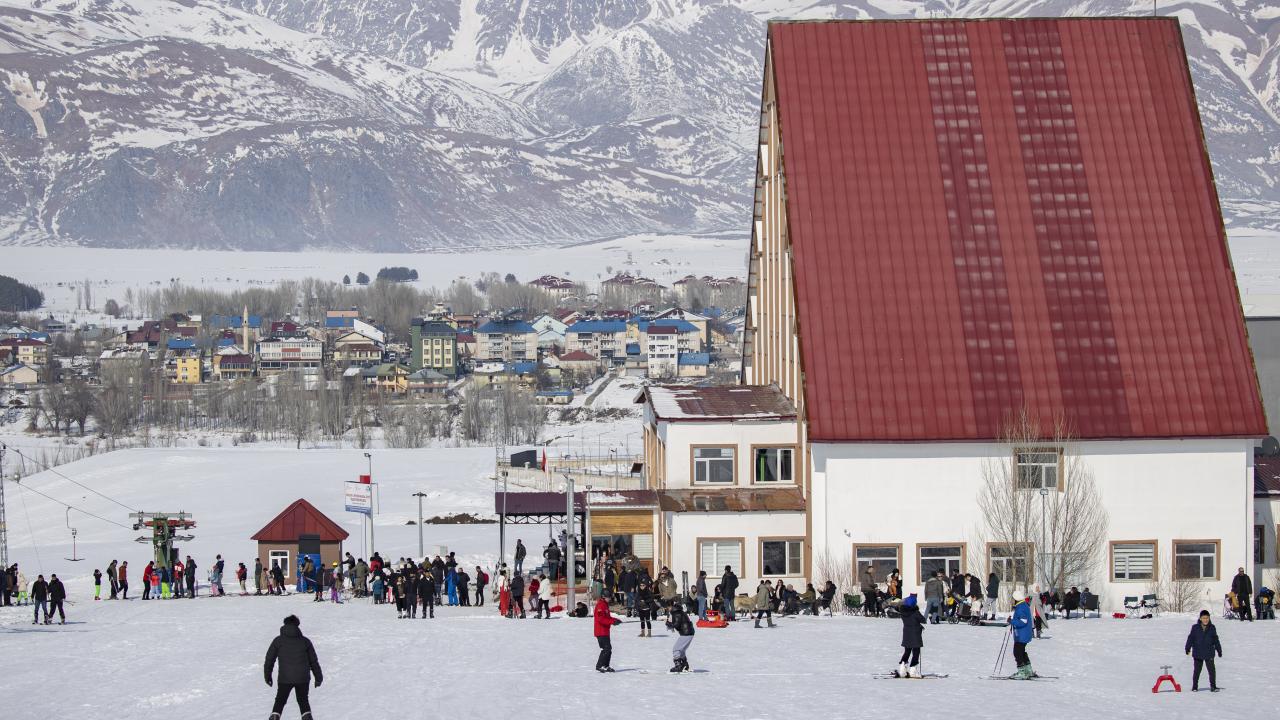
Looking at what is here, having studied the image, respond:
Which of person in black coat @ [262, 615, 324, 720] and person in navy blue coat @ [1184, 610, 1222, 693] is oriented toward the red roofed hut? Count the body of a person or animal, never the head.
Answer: person in black coat @ [262, 615, 324, 720]

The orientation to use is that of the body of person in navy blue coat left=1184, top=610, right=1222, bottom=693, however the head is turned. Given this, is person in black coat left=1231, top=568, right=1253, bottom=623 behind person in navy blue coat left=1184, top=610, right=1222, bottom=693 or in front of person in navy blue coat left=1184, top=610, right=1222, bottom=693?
behind

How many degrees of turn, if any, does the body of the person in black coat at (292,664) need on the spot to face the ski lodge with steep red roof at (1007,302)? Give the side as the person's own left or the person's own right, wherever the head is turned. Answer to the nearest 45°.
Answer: approximately 45° to the person's own right

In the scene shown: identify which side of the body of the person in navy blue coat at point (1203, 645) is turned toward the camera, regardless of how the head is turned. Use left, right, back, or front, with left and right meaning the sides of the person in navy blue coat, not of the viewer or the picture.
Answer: front

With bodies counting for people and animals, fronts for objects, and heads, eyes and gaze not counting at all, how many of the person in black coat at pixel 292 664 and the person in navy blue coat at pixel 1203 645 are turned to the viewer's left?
0

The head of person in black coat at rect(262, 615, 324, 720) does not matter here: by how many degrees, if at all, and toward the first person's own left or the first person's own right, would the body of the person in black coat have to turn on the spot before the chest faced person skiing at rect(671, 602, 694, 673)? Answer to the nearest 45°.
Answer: approximately 45° to the first person's own right

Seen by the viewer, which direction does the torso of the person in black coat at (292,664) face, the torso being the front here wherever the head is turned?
away from the camera
